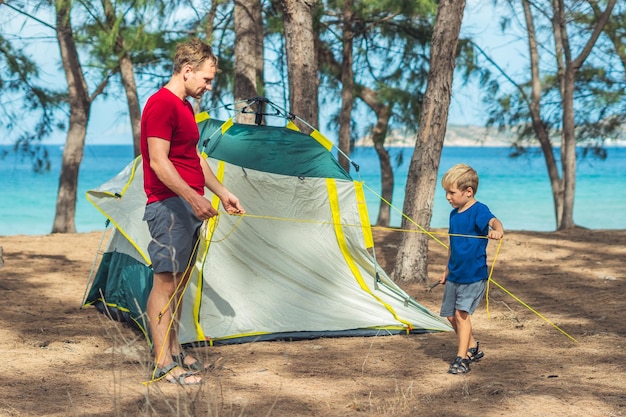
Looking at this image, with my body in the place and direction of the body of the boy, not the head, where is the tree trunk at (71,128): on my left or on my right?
on my right

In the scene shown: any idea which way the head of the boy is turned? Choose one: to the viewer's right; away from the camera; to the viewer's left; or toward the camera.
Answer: to the viewer's left

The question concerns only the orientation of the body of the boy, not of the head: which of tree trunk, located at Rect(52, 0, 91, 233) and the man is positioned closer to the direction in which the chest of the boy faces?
the man

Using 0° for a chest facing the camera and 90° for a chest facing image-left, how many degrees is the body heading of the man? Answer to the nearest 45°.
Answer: approximately 270°

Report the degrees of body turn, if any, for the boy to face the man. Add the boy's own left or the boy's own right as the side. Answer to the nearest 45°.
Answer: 0° — they already face them

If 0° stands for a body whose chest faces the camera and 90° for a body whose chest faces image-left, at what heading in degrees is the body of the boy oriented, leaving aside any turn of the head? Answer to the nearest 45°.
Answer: approximately 45°

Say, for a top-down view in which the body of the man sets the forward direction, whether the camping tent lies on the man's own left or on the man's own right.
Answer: on the man's own left

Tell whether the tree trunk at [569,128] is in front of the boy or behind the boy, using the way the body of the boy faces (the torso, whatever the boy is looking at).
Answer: behind

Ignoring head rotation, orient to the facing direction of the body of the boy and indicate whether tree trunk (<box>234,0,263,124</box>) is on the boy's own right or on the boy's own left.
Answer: on the boy's own right

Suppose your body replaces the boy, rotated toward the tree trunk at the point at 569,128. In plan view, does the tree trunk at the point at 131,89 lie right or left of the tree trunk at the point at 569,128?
left

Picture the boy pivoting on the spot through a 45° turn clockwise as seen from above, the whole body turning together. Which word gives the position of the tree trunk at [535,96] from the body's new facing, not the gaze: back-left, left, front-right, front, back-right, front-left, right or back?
right

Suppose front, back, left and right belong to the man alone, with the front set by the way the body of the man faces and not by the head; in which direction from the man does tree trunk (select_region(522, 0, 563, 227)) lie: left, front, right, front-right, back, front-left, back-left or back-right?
front-left

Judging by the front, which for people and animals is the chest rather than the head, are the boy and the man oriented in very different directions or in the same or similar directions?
very different directions

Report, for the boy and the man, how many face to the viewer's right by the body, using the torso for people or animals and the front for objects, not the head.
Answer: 1

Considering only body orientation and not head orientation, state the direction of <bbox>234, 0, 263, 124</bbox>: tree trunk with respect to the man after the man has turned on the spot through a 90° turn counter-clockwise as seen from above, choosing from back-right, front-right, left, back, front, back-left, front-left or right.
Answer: front
